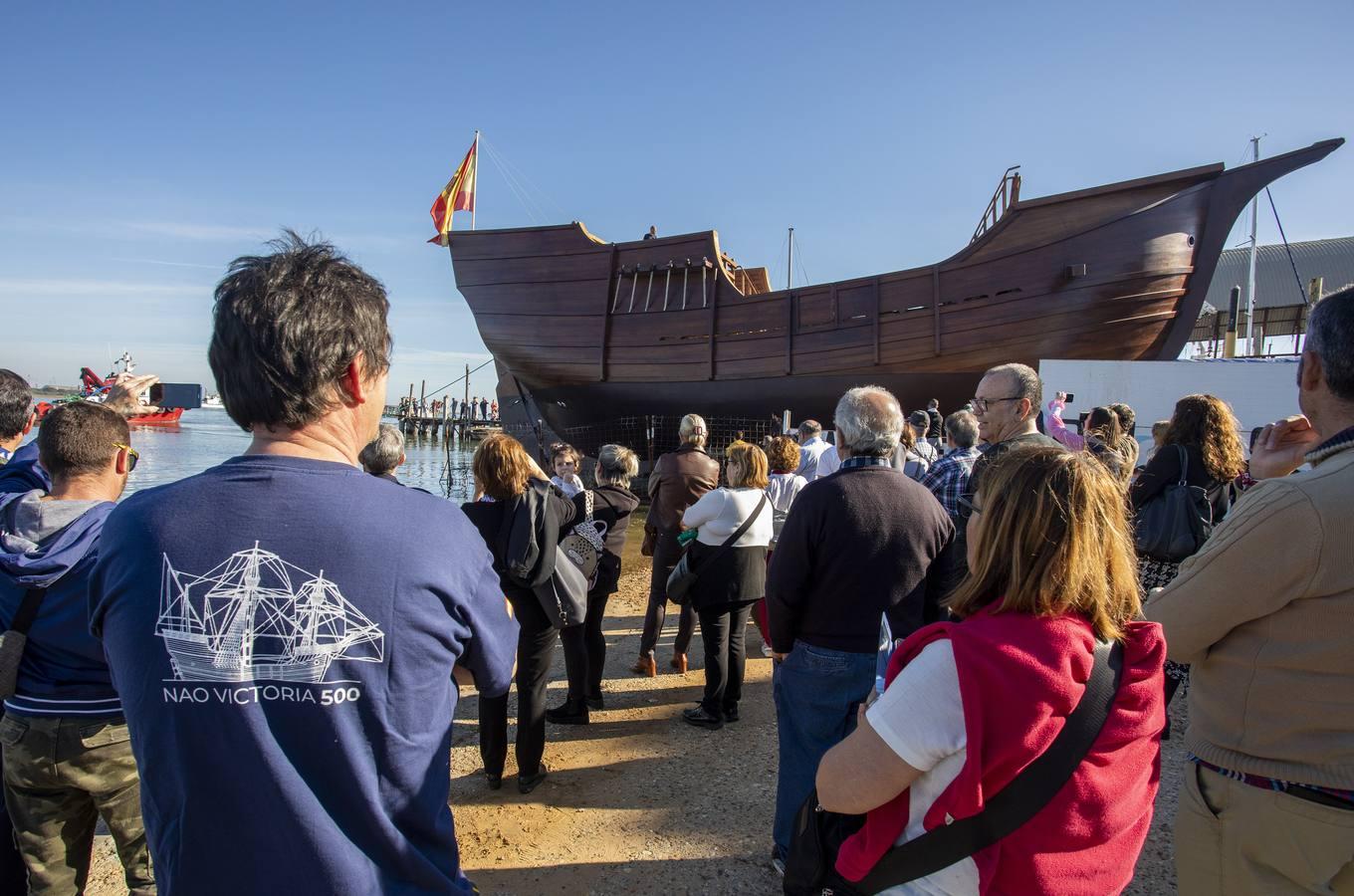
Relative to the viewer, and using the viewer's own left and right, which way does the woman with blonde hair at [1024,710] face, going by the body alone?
facing away from the viewer and to the left of the viewer

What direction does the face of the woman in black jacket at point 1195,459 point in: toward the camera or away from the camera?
away from the camera

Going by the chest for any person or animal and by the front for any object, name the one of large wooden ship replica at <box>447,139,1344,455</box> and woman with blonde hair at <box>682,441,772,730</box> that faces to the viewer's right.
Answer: the large wooden ship replica

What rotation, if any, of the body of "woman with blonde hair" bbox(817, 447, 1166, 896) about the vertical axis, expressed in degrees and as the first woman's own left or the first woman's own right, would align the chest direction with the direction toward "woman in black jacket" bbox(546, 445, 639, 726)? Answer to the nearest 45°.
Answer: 0° — they already face them

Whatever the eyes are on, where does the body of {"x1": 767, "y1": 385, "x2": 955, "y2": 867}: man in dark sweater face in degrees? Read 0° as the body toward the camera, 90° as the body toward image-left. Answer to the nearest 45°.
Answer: approximately 180°

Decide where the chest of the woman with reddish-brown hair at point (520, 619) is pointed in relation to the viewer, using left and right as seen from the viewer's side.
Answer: facing away from the viewer

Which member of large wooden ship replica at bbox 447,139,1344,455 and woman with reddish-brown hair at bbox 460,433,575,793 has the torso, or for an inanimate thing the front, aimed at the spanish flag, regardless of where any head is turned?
the woman with reddish-brown hair

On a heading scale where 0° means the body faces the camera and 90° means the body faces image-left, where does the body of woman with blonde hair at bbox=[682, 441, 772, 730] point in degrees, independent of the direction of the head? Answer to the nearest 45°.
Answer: approximately 135°

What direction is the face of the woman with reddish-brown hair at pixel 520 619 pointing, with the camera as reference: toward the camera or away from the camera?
away from the camera

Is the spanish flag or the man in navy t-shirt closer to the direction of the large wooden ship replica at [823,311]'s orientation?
the man in navy t-shirt
